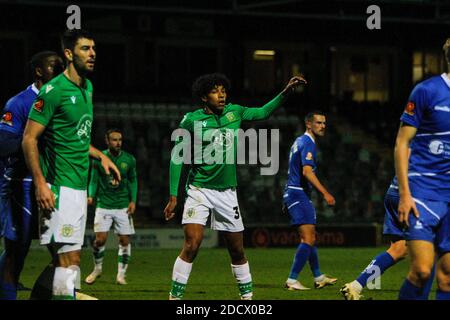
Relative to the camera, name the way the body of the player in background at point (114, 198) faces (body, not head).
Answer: toward the camera

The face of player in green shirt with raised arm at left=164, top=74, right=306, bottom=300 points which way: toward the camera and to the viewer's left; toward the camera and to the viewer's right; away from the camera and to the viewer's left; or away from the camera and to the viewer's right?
toward the camera and to the viewer's right

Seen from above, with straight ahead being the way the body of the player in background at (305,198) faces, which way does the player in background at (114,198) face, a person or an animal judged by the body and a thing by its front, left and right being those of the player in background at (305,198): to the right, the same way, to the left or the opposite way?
to the right

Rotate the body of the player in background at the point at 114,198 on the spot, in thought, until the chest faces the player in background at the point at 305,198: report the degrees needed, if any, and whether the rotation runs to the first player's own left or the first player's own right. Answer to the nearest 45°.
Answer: approximately 45° to the first player's own left

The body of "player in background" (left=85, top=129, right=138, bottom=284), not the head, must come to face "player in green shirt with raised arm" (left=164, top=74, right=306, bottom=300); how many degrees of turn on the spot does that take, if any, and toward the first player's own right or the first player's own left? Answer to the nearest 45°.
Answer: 0° — they already face them

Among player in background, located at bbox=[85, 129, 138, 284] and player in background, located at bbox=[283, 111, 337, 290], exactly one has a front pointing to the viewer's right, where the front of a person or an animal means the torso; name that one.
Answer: player in background, located at bbox=[283, 111, 337, 290]

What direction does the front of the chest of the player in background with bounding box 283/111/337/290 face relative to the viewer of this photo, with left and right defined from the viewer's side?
facing to the right of the viewer

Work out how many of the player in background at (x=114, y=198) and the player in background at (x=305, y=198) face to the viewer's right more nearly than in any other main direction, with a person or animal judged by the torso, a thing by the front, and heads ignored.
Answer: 1
